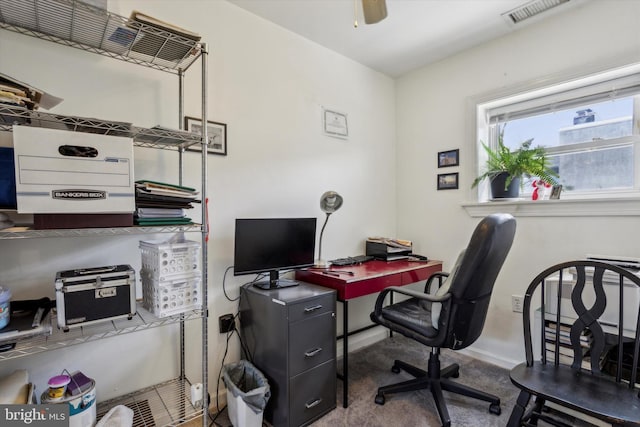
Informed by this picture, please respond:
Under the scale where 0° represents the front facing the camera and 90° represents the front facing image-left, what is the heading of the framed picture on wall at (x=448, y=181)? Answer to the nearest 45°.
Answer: approximately 45°

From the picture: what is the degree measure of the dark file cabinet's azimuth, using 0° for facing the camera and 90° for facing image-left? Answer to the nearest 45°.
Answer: approximately 315°

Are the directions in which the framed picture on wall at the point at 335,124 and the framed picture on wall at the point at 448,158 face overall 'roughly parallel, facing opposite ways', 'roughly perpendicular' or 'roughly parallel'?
roughly perpendicular

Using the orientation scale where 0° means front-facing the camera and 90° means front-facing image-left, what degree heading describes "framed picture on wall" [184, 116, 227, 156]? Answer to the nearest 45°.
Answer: approximately 315°

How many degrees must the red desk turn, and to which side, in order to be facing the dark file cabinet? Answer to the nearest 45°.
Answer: approximately 90° to its right

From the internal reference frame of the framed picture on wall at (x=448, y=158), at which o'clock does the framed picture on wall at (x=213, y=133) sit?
the framed picture on wall at (x=213, y=133) is roughly at 12 o'clock from the framed picture on wall at (x=448, y=158).

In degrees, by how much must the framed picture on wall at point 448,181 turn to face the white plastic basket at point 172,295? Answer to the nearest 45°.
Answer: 0° — it already faces it

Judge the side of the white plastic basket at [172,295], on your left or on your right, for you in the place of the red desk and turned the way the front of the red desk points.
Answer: on your right
